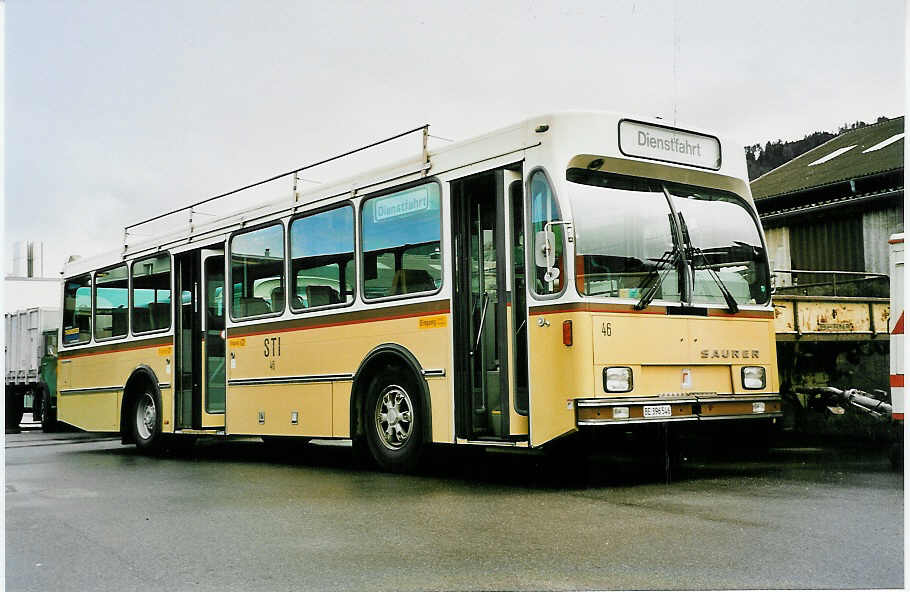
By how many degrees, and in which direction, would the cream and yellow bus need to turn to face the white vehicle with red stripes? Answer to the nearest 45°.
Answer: approximately 45° to its left

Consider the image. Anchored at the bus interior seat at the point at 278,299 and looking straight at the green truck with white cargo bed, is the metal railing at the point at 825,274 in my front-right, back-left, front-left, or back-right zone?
back-right

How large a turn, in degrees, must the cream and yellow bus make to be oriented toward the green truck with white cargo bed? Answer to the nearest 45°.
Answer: approximately 180°

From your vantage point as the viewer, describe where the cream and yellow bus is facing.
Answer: facing the viewer and to the right of the viewer

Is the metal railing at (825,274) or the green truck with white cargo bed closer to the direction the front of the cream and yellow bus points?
the metal railing

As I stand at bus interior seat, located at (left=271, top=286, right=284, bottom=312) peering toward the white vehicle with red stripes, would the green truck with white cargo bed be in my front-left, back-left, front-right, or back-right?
back-left

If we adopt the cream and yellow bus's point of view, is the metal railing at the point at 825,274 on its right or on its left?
on its left
